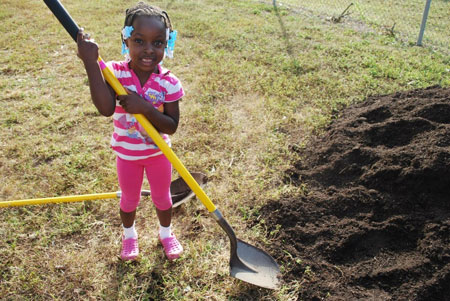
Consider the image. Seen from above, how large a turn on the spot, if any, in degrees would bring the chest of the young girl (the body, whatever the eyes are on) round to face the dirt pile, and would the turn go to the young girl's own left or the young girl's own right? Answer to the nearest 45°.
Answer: approximately 90° to the young girl's own left

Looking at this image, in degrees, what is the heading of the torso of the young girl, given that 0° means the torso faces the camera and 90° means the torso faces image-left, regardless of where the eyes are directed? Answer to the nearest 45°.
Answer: approximately 0°

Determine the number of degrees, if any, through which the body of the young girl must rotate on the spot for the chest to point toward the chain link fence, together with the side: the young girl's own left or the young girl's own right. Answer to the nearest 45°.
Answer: approximately 135° to the young girl's own left
